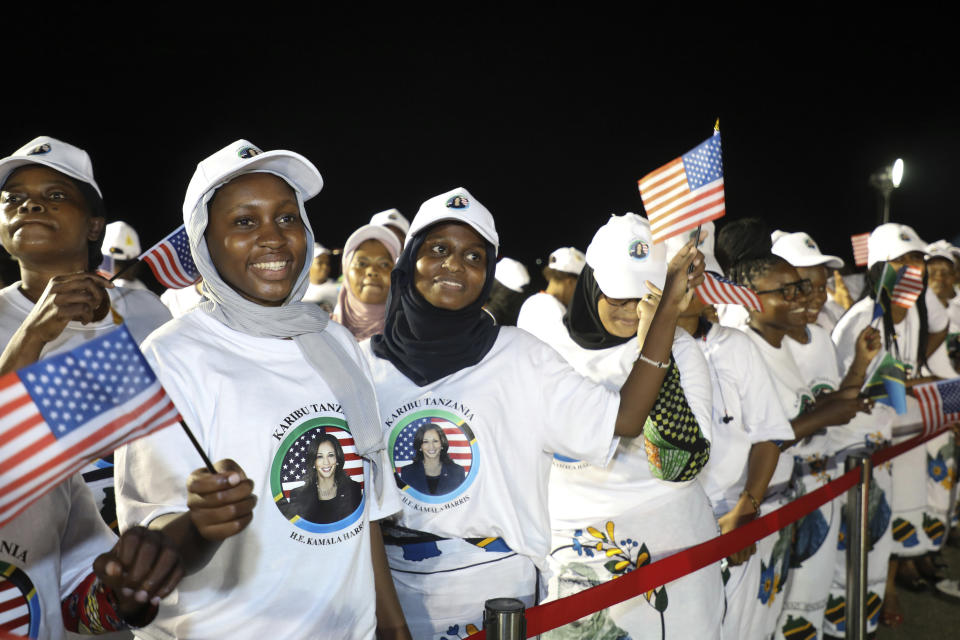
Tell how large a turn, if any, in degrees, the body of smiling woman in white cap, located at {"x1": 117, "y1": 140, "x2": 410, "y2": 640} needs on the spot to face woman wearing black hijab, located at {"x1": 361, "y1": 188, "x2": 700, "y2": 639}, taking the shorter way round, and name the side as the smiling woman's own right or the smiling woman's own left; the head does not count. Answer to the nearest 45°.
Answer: approximately 90° to the smiling woman's own left

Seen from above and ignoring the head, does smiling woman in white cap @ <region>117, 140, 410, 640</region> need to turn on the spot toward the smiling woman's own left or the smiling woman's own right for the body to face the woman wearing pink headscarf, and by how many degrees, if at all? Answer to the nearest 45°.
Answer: approximately 135° to the smiling woman's own left

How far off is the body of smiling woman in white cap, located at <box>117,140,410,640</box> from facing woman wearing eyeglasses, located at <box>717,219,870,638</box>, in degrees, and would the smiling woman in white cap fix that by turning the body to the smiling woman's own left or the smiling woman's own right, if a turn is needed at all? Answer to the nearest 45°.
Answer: approximately 90° to the smiling woman's own left

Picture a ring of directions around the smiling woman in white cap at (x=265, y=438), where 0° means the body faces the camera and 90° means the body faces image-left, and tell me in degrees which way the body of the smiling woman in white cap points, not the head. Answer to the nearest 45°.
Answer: approximately 315°

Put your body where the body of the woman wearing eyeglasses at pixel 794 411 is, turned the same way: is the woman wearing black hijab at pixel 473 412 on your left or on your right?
on your right
